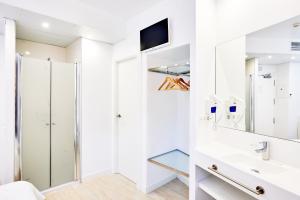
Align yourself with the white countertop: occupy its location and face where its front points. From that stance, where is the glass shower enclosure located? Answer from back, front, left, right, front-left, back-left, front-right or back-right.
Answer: front-right

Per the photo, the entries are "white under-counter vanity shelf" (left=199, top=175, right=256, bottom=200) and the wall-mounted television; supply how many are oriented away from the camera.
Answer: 0

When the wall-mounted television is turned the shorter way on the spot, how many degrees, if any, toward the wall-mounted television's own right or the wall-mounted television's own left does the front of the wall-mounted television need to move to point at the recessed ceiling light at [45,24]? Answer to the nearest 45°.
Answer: approximately 45° to the wall-mounted television's own right

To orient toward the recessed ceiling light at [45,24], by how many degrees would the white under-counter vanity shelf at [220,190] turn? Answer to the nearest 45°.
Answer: approximately 45° to its right

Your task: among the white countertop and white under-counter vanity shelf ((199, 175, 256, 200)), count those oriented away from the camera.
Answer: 0
